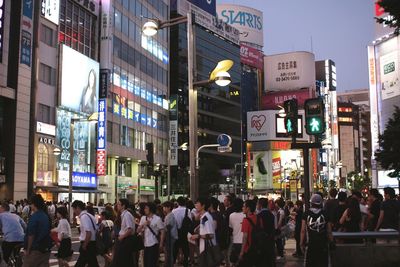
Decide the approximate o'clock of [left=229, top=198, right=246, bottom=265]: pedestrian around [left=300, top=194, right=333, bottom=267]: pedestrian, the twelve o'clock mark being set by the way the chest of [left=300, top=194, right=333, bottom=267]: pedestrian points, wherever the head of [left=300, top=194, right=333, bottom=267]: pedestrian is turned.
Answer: [left=229, top=198, right=246, bottom=265]: pedestrian is roughly at 10 o'clock from [left=300, top=194, right=333, bottom=267]: pedestrian.

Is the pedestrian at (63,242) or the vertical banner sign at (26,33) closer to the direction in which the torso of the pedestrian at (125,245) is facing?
the pedestrian

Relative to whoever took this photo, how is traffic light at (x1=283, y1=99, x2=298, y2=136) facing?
facing the viewer and to the left of the viewer

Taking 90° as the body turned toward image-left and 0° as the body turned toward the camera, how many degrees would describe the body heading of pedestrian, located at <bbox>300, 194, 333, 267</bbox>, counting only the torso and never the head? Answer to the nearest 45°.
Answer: approximately 180°

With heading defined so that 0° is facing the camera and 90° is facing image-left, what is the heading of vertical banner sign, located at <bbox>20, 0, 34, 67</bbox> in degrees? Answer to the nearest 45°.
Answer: approximately 315°

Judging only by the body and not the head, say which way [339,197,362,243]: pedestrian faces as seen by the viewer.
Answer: away from the camera
